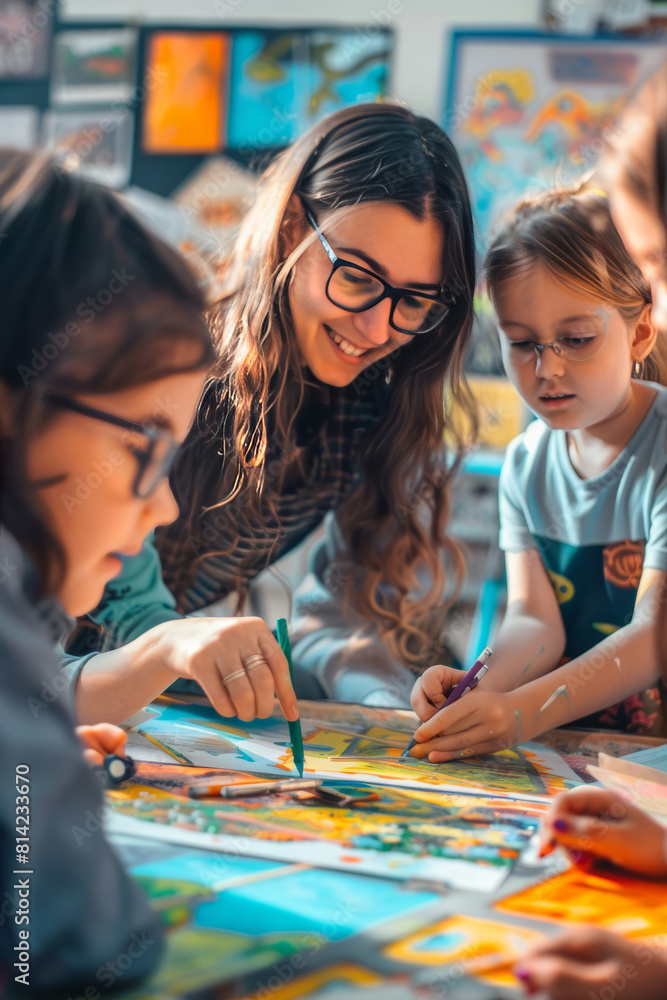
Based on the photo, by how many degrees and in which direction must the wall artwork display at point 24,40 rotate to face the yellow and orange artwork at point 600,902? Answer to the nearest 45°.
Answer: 0° — it already faces it

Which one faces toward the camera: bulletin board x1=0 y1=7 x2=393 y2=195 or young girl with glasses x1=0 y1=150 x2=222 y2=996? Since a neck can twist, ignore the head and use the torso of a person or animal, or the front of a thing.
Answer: the bulletin board

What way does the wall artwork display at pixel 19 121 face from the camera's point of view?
toward the camera

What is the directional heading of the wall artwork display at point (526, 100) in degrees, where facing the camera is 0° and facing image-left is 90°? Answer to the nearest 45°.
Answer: approximately 0°

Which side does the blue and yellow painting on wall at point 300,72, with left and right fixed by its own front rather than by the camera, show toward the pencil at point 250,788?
front

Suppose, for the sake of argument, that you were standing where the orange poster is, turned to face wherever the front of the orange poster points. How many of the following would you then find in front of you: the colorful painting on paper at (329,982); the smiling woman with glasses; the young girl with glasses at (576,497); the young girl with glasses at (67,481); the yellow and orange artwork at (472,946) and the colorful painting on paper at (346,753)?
6

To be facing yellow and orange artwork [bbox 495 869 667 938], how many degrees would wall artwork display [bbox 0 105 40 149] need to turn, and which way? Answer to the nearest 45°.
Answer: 0° — it already faces it

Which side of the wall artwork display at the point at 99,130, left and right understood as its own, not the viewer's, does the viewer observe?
front

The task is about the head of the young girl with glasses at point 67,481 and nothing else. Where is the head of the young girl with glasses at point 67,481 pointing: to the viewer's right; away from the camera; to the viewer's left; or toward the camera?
to the viewer's right

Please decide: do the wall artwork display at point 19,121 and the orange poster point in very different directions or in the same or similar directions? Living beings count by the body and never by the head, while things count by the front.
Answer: same or similar directions

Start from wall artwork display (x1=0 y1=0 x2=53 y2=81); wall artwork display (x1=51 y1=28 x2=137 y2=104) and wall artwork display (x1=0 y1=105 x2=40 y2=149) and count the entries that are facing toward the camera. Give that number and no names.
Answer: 3

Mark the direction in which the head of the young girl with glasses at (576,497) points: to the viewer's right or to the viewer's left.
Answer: to the viewer's left

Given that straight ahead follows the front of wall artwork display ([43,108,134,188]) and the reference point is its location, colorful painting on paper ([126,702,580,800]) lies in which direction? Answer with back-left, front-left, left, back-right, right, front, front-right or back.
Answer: front

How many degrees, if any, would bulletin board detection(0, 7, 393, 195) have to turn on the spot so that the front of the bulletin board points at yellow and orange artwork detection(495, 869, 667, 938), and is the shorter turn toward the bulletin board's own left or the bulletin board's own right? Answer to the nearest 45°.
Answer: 0° — it already faces it

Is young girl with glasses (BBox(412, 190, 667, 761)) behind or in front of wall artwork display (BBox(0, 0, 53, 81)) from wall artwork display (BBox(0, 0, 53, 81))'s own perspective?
in front

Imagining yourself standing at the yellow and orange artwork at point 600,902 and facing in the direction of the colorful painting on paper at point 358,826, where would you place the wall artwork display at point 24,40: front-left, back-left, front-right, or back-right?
front-right
